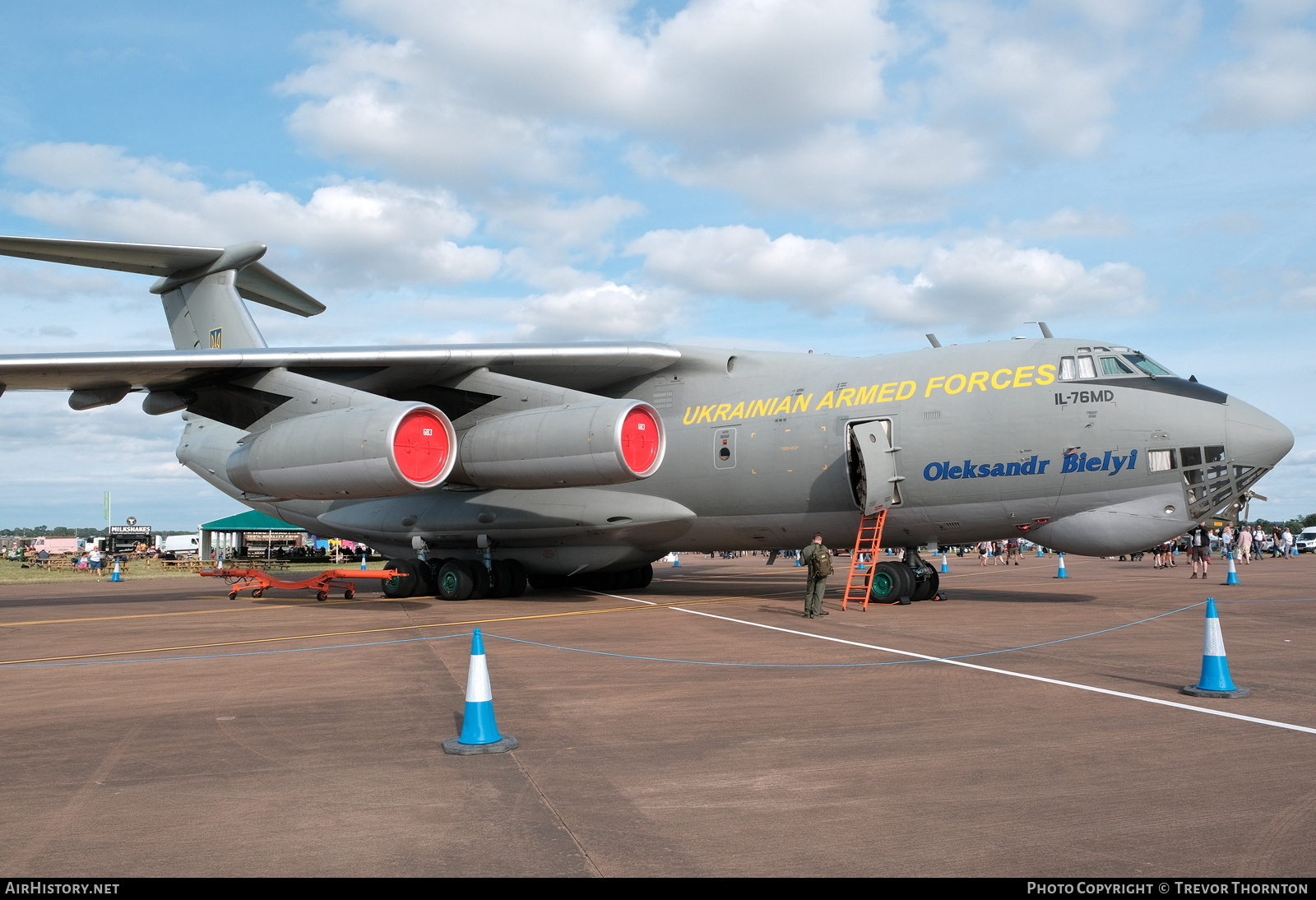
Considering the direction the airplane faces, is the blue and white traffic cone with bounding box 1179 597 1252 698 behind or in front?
in front

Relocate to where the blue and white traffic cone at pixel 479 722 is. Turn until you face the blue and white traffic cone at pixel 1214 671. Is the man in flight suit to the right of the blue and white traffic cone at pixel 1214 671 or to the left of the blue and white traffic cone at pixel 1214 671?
left

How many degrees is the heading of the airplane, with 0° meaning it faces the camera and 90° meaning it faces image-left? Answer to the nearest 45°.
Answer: approximately 315°

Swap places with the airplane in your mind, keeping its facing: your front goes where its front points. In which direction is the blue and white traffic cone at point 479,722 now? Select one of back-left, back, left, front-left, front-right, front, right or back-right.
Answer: front-right

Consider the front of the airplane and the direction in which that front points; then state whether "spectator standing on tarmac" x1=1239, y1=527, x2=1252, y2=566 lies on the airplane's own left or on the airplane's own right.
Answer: on the airplane's own left

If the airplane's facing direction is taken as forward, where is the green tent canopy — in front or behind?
behind
